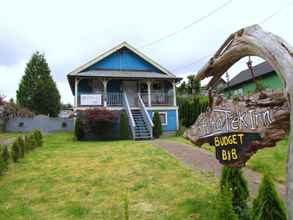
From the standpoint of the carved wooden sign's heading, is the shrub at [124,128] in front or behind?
behind

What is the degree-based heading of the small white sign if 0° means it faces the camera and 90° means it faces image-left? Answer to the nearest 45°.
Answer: approximately 0°

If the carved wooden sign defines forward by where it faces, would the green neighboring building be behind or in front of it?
behind

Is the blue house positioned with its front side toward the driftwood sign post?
yes

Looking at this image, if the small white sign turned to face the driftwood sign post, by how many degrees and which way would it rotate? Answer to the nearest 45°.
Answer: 0° — it already faces it

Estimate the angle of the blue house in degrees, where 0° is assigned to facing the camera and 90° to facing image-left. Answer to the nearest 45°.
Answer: approximately 0°

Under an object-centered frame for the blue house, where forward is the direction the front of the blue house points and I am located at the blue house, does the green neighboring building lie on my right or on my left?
on my left
